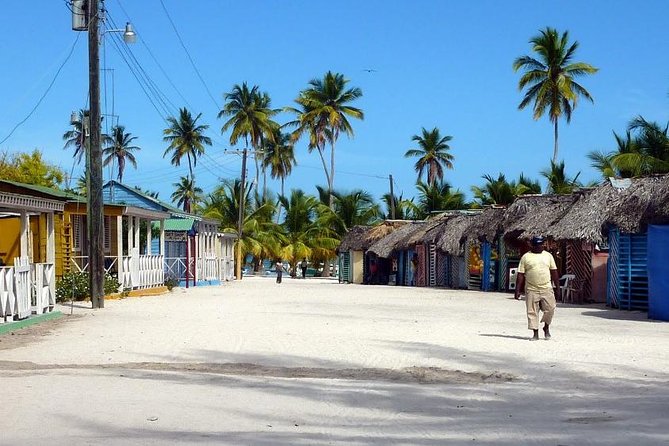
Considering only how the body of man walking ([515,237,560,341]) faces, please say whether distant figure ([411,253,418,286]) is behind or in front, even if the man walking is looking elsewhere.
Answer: behind

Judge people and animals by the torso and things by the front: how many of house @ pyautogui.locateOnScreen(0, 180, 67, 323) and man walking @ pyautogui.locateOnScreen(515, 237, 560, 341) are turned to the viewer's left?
0

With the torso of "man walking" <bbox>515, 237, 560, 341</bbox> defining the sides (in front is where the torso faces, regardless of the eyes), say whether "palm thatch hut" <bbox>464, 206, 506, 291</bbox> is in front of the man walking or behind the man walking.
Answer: behind

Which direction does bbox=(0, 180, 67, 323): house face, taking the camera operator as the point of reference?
facing the viewer and to the right of the viewer

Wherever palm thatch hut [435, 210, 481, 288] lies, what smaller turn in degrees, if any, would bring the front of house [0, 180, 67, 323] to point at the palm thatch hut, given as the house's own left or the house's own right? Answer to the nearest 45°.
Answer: approximately 90° to the house's own left

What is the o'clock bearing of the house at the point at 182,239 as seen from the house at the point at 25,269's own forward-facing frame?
the house at the point at 182,239 is roughly at 8 o'clock from the house at the point at 25,269.

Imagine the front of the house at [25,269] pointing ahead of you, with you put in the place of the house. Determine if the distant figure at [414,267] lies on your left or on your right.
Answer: on your left

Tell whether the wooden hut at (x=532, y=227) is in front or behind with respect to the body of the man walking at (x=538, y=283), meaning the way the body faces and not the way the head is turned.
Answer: behind

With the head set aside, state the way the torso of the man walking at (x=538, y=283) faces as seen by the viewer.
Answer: toward the camera

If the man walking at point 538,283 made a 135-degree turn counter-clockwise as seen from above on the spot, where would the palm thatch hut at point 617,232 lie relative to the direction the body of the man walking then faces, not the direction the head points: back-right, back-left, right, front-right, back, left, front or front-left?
front-left

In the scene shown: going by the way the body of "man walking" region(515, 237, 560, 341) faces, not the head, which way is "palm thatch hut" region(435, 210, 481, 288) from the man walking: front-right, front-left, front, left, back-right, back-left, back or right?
back
